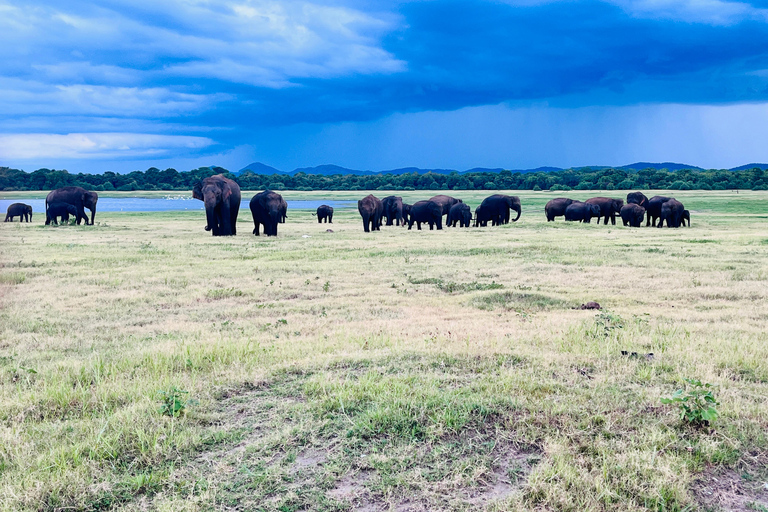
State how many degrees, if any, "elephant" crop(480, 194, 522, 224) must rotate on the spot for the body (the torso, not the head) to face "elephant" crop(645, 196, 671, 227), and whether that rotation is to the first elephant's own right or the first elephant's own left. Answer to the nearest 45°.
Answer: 0° — it already faces it

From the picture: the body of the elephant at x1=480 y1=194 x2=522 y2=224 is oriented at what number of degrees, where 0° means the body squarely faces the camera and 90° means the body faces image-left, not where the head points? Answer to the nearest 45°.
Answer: approximately 270°

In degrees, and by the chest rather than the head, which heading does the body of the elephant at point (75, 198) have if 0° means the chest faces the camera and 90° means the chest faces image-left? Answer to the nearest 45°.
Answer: approximately 270°

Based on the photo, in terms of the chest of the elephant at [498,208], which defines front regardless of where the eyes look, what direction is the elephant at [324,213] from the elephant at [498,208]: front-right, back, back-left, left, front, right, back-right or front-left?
back

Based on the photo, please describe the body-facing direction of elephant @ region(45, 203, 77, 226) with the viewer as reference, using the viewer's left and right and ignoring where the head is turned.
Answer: facing to the right of the viewer
